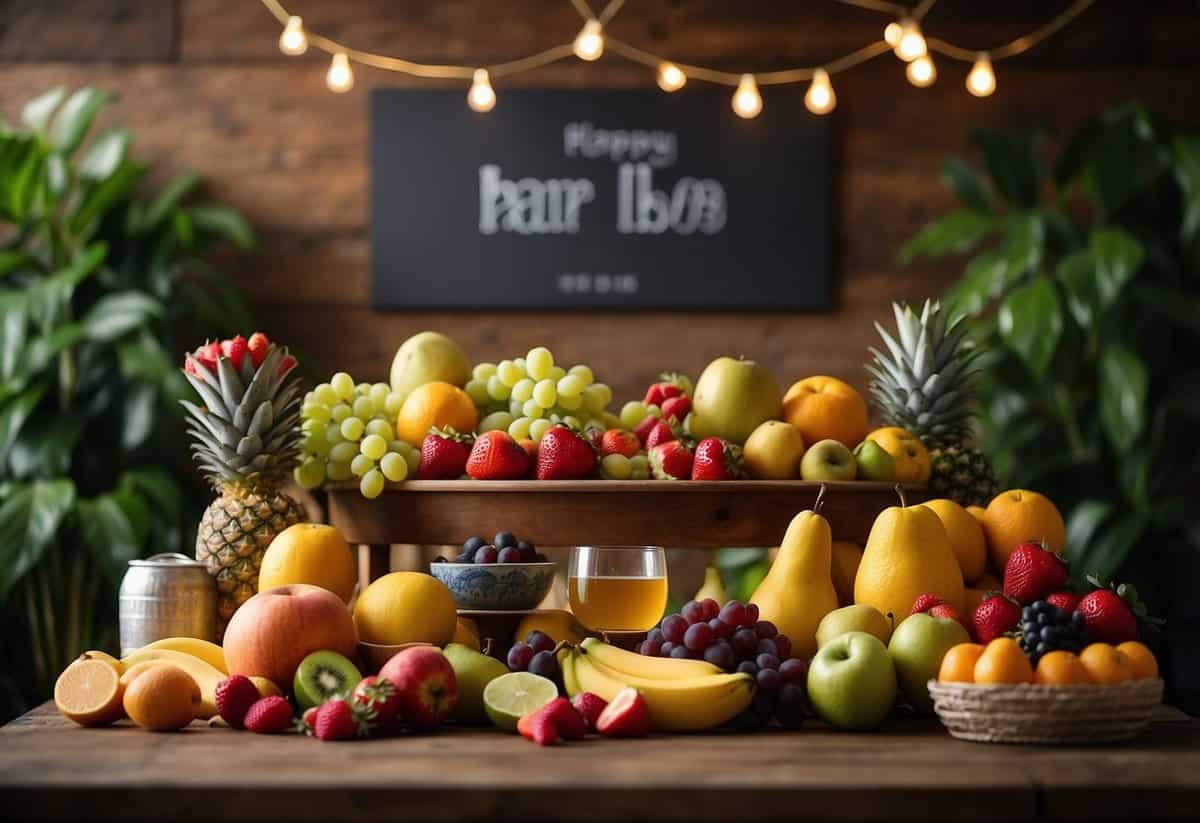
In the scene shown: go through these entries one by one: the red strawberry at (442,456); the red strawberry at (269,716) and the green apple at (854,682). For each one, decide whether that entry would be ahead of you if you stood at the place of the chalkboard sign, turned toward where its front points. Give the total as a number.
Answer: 3

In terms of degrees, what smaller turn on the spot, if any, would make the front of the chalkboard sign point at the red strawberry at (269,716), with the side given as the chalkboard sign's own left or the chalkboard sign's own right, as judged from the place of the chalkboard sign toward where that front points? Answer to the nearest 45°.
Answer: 0° — it already faces it

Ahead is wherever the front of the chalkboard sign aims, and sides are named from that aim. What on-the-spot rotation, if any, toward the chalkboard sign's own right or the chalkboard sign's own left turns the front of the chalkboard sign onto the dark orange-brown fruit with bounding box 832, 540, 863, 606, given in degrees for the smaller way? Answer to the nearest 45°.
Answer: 0° — it already faces it

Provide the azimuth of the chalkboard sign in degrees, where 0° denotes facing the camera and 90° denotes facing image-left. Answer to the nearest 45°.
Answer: approximately 0°

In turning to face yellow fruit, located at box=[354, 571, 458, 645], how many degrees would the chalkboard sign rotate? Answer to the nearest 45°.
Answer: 0° — it already faces it

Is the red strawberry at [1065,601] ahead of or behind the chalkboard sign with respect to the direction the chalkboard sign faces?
ahead

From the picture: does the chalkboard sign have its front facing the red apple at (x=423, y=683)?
yes

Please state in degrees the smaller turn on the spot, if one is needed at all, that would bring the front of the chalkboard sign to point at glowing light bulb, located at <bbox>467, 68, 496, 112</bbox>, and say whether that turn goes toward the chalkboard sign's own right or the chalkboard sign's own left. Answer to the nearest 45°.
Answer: approximately 45° to the chalkboard sign's own right

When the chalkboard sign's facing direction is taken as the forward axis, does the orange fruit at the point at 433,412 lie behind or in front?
in front

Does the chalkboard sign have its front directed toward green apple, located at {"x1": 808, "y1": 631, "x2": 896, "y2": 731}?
yes

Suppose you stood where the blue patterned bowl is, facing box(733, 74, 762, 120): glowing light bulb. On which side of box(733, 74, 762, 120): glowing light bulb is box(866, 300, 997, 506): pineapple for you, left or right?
right

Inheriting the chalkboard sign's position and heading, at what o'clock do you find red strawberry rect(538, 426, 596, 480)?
The red strawberry is roughly at 12 o'clock from the chalkboard sign.

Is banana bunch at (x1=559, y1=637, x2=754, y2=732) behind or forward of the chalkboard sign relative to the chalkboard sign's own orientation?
forward

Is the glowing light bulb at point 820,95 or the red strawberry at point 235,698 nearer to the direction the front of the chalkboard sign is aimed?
the red strawberry
